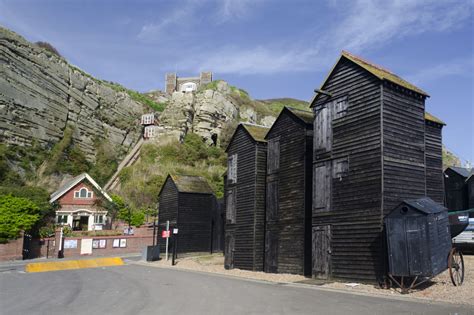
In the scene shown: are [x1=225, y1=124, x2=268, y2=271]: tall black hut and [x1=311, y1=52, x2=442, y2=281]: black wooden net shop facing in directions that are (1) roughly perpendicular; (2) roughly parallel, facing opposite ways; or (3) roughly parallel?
roughly parallel

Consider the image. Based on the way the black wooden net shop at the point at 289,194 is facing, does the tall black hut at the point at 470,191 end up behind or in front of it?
behind

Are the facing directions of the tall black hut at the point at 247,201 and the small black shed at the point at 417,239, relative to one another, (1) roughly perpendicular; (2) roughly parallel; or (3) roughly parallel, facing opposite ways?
roughly parallel

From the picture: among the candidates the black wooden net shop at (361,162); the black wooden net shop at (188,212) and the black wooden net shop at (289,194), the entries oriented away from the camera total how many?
0

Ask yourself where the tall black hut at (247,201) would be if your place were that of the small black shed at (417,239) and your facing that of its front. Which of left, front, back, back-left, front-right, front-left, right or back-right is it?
right

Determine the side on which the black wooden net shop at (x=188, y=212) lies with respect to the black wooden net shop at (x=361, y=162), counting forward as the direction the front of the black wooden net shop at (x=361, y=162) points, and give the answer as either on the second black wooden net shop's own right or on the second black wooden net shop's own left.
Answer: on the second black wooden net shop's own right

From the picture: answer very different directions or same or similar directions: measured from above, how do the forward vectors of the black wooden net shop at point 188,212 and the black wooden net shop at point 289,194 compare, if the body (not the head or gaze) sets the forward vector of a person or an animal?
same or similar directions

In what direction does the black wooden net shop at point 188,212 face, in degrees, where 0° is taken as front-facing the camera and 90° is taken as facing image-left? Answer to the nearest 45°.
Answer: approximately 45°

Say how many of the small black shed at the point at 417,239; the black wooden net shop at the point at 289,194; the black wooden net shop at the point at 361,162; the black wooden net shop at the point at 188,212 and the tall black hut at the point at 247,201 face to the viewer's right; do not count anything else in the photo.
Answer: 0

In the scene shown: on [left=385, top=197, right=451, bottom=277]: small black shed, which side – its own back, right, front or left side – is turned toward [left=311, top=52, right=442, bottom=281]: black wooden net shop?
right

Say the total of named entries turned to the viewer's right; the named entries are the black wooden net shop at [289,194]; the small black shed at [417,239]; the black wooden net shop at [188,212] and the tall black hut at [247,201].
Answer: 0

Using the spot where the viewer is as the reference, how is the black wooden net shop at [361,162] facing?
facing the viewer and to the left of the viewer

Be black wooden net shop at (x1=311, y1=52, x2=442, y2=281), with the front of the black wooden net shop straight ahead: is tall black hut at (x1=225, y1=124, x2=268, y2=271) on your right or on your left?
on your right

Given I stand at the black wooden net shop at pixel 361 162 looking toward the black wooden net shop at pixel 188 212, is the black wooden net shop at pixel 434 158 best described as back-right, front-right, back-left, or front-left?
front-right

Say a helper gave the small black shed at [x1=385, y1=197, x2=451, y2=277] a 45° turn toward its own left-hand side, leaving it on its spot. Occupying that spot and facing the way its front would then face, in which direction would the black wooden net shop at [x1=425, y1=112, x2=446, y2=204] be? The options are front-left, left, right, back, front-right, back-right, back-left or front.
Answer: back

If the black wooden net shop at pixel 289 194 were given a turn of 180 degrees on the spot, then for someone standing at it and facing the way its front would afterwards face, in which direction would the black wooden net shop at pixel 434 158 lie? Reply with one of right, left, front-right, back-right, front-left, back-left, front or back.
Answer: front-right

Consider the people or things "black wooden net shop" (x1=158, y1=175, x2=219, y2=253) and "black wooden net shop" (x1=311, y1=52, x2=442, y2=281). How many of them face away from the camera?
0

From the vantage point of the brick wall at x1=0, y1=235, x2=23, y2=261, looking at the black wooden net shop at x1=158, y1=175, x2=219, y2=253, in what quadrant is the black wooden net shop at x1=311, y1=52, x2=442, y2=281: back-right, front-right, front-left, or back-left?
front-right

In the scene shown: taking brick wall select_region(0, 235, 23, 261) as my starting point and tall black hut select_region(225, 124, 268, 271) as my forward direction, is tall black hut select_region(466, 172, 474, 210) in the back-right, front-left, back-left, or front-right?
front-left
